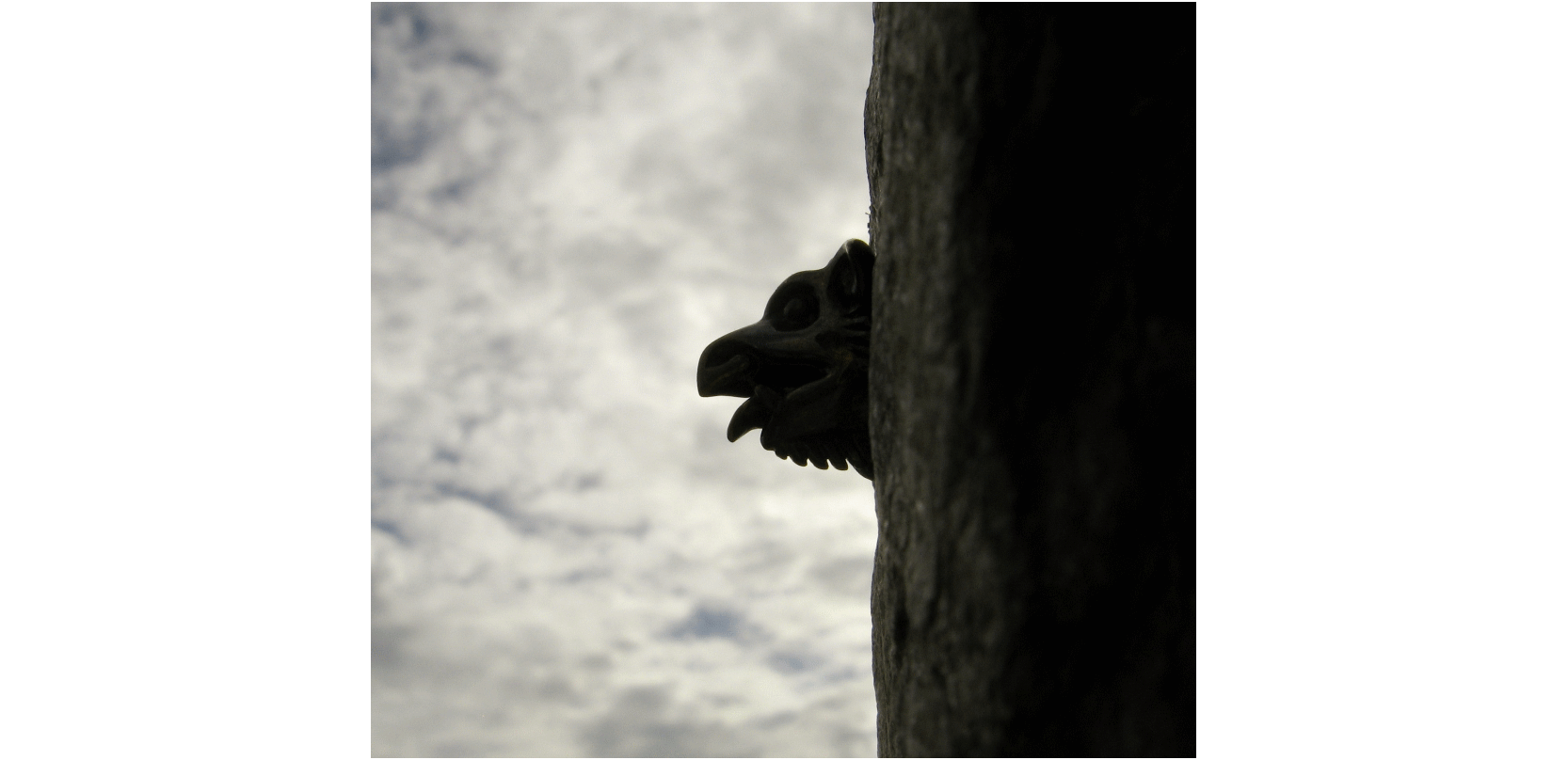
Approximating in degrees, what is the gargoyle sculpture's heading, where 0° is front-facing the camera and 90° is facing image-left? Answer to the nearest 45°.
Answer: approximately 90°
